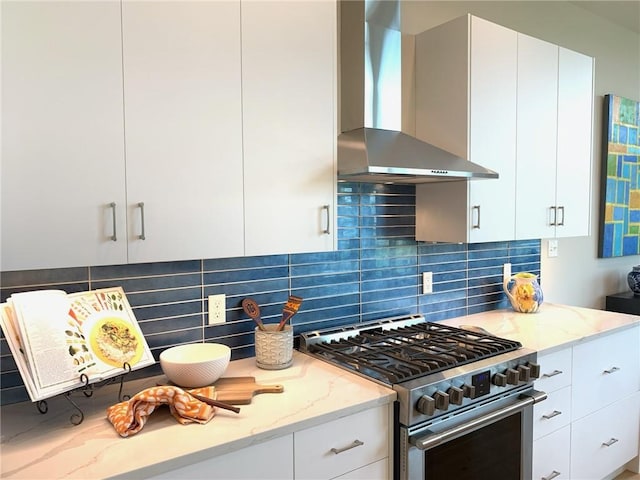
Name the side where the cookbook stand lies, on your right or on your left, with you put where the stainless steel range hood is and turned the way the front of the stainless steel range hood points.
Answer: on your right

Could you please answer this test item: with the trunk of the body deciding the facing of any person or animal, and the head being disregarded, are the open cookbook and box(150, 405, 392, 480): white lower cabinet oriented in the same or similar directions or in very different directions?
same or similar directions

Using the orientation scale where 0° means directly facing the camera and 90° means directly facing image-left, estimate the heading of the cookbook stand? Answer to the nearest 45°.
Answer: approximately 315°

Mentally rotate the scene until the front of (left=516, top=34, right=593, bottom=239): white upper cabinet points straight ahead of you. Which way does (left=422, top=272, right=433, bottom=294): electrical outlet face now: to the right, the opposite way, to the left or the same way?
the same way

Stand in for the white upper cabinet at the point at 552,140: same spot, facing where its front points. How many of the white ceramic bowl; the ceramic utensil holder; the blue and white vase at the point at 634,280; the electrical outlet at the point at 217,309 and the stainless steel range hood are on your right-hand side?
4

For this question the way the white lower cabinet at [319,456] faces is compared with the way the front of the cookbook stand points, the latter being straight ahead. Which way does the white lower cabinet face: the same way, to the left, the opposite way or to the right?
the same way

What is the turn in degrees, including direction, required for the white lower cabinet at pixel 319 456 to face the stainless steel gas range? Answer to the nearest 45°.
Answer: approximately 90° to its left

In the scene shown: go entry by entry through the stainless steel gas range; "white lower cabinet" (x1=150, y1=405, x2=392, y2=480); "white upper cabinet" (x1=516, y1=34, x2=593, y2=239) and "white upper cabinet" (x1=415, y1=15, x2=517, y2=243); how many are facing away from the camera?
0

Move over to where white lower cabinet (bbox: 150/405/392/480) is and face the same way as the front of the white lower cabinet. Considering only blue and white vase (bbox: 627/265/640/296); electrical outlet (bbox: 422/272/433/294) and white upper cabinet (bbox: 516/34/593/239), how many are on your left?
3

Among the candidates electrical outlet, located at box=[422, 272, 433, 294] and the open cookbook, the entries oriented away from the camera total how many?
0

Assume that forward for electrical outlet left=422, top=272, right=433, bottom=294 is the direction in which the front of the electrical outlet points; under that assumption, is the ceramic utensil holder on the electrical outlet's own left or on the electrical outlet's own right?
on the electrical outlet's own right

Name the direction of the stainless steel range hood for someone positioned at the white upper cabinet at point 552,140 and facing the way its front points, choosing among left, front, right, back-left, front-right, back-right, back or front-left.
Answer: right

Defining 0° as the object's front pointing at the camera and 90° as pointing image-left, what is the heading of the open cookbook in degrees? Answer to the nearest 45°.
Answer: approximately 315°

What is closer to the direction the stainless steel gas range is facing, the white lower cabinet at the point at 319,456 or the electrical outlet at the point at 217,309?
the white lower cabinet

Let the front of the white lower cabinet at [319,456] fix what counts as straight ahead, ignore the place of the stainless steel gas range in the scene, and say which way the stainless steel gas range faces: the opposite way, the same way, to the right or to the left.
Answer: the same way
